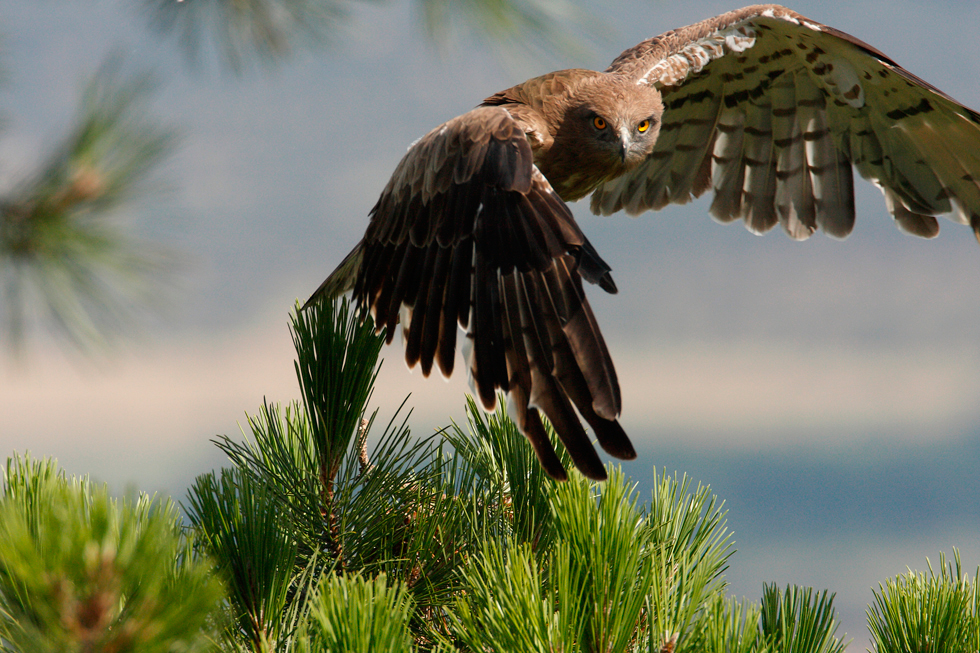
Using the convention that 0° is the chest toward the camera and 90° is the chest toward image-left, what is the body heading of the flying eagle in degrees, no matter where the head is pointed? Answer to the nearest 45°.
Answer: approximately 315°
